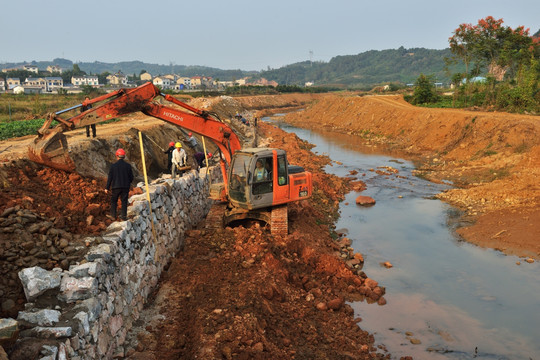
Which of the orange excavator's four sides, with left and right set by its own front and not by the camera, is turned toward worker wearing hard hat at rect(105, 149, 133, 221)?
front

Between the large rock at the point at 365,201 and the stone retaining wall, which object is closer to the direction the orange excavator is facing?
the stone retaining wall

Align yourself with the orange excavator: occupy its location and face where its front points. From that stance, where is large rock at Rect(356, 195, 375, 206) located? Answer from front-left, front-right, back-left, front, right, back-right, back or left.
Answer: back

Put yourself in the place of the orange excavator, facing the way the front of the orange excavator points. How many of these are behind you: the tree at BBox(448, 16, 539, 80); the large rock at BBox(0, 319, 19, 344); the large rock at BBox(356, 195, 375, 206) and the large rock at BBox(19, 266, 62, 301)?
2

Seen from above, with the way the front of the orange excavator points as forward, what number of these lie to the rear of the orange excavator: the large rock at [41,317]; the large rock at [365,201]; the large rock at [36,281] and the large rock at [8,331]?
1

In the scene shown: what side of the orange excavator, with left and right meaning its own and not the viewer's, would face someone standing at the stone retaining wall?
front

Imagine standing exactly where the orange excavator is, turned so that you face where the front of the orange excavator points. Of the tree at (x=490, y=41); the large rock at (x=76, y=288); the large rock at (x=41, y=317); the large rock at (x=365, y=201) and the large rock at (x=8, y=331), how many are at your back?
2
